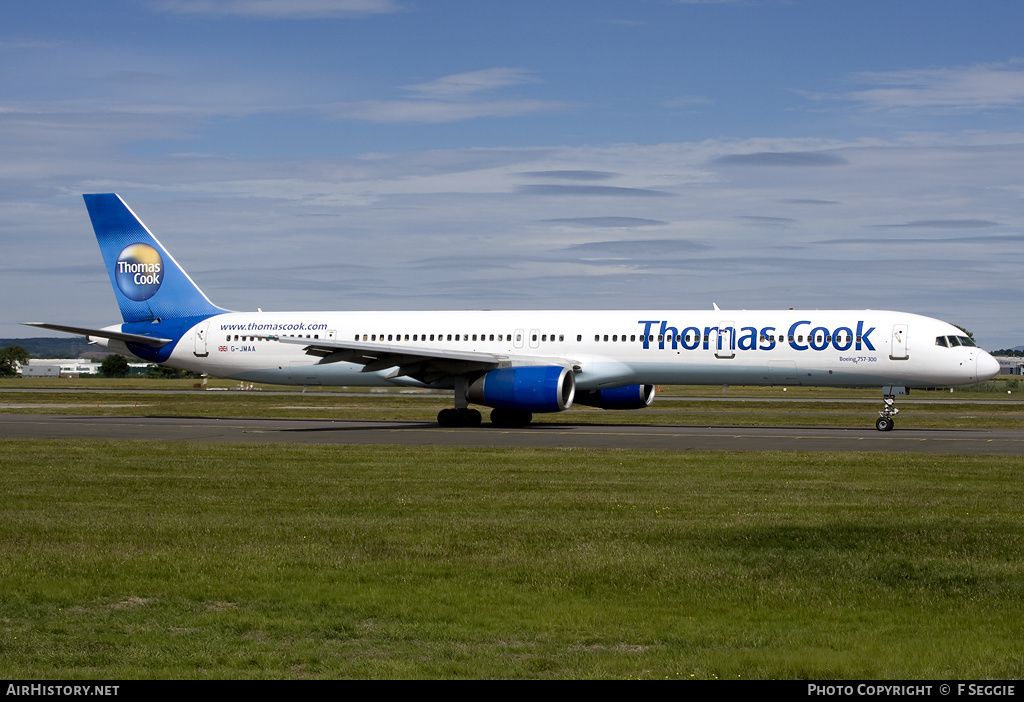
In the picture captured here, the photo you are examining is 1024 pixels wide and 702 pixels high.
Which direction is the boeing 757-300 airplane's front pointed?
to the viewer's right
